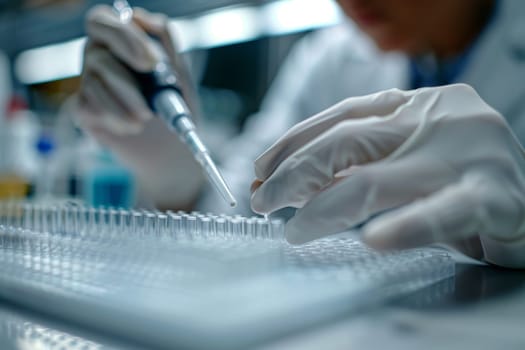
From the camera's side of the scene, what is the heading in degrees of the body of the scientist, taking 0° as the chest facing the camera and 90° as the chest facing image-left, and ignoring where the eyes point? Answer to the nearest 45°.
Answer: approximately 45°
